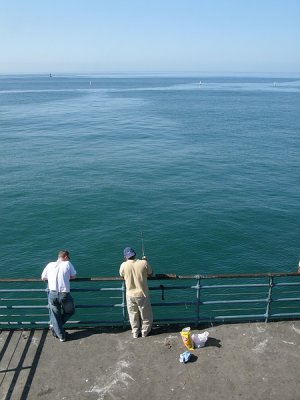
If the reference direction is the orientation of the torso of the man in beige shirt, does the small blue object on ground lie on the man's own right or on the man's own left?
on the man's own right

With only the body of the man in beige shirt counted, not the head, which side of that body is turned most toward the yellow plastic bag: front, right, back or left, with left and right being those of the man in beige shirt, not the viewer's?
right

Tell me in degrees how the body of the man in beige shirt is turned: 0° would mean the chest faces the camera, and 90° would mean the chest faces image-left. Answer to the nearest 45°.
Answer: approximately 180°

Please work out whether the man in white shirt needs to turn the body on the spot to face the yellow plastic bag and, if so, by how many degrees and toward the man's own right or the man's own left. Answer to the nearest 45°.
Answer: approximately 135° to the man's own right

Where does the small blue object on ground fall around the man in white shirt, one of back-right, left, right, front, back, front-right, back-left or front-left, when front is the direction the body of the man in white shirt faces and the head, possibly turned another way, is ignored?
back-right

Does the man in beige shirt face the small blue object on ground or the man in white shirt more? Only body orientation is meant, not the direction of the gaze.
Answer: the man in white shirt

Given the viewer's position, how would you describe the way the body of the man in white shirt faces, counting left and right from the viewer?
facing away from the viewer

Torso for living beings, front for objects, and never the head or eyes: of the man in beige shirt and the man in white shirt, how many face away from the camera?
2
